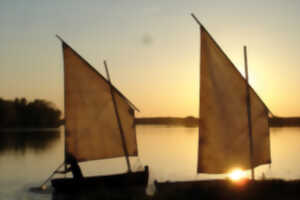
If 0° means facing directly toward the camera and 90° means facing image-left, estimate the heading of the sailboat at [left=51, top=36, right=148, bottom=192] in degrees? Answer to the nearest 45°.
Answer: approximately 270°

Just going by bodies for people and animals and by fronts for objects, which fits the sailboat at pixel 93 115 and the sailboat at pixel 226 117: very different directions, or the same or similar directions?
same or similar directions

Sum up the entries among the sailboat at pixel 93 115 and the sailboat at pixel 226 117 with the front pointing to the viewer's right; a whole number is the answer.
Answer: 2

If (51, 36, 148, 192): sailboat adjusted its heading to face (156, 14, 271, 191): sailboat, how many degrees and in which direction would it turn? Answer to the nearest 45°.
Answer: approximately 45° to its right

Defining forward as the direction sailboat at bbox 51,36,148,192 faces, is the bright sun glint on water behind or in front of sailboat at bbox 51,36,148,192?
in front

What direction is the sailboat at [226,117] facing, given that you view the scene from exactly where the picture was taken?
facing to the right of the viewer
